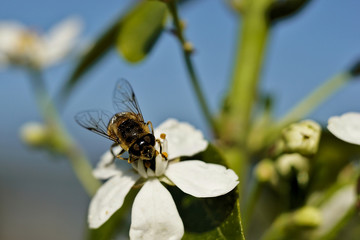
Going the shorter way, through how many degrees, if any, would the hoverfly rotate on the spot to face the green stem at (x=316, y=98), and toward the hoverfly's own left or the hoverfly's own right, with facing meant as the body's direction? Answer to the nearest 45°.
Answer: approximately 45° to the hoverfly's own left

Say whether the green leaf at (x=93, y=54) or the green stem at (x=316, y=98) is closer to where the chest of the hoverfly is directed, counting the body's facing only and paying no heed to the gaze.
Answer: the green stem

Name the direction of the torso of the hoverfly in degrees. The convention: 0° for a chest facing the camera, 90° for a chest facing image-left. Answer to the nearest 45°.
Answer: approximately 315°

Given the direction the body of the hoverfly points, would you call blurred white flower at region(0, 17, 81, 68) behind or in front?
behind

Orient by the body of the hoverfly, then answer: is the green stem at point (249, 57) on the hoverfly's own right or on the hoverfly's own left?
on the hoverfly's own left

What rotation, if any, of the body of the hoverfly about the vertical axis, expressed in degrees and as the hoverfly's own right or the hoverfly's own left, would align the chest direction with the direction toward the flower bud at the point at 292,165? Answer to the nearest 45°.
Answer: approximately 45° to the hoverfly's own left

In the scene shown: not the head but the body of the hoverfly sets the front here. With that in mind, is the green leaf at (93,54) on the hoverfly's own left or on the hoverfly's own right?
on the hoverfly's own left

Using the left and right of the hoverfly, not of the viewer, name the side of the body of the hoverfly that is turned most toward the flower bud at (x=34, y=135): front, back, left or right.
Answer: back
